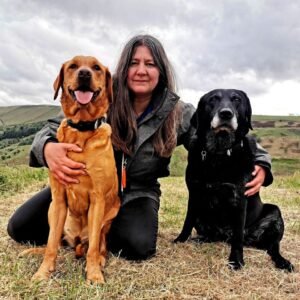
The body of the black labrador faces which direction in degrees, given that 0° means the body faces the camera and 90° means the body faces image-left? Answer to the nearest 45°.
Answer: approximately 0°

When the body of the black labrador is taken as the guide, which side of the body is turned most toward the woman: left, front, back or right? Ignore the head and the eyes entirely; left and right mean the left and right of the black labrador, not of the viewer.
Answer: right
